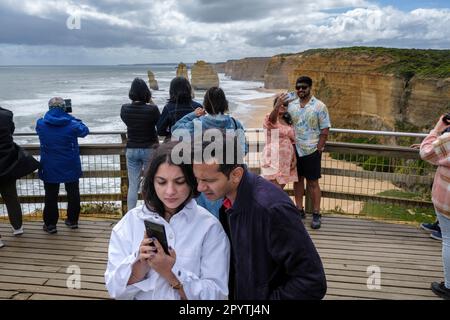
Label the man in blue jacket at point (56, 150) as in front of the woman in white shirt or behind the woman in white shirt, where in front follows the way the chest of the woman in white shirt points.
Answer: behind

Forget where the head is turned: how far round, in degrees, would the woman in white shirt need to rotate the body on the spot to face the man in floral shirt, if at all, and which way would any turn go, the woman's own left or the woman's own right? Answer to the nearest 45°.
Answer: approximately 135° to the woman's own left

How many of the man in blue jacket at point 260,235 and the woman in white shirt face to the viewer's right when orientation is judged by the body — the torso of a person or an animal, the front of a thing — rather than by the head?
0

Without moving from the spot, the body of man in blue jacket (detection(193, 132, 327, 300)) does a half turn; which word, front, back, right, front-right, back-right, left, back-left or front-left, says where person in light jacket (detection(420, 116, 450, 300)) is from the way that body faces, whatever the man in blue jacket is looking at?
front

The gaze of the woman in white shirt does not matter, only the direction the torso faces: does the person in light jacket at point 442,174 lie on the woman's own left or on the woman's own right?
on the woman's own left

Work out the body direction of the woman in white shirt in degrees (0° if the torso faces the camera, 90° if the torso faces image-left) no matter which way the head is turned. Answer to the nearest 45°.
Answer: approximately 0°

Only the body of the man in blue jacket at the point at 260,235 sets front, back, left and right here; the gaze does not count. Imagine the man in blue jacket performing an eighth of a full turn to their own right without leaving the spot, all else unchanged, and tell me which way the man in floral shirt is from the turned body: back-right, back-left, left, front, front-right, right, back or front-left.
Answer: right
